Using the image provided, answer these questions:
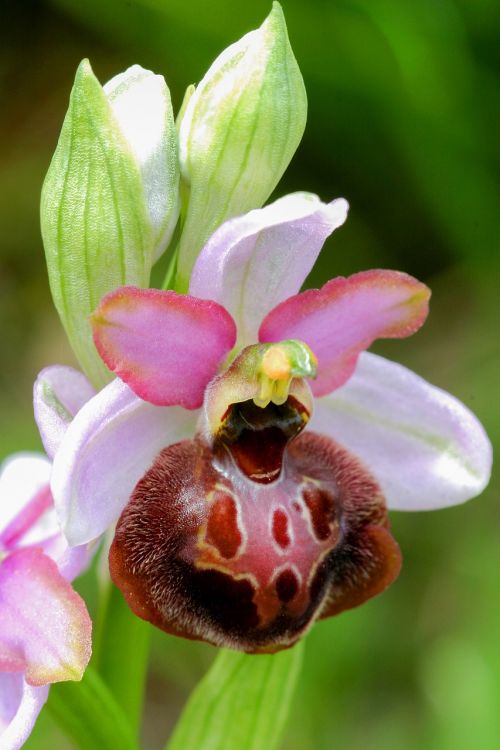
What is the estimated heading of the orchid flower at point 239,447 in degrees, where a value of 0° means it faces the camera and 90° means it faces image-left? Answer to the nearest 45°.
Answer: approximately 0°

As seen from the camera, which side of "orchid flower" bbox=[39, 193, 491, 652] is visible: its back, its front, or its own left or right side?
front
